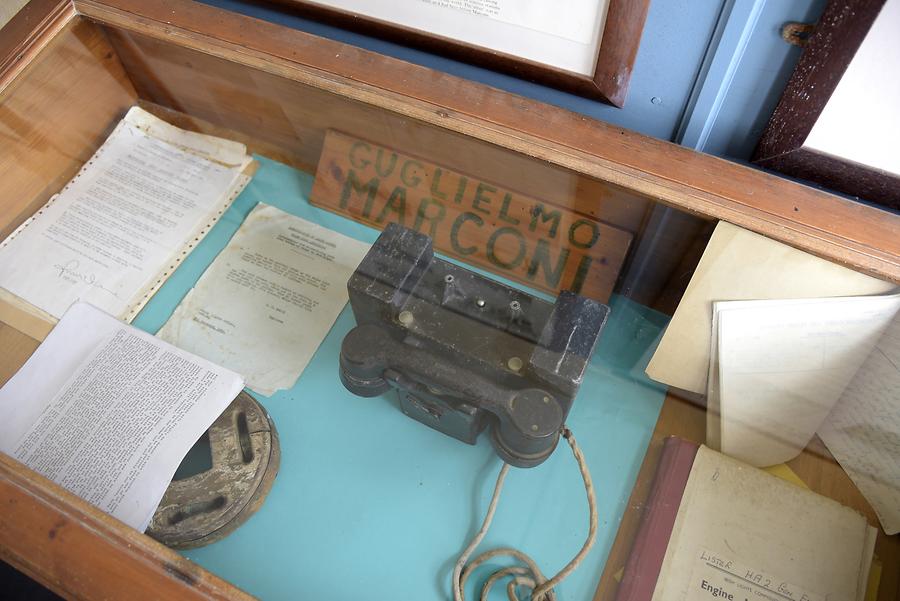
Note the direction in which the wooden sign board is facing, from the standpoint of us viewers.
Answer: facing the viewer

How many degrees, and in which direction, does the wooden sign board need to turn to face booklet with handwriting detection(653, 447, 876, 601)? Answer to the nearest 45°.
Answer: approximately 90° to its left

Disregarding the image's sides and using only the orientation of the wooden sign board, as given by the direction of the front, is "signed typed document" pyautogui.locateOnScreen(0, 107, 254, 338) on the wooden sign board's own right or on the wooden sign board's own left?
on the wooden sign board's own right

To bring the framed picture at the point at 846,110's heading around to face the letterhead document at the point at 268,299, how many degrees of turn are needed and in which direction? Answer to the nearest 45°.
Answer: approximately 90° to its right

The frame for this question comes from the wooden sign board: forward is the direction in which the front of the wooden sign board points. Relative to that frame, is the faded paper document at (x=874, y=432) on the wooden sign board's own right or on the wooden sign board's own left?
on the wooden sign board's own left

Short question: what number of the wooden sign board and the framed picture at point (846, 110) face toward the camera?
2
